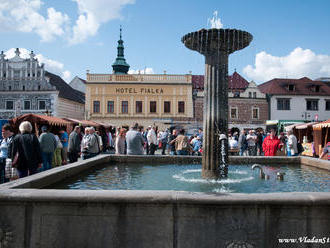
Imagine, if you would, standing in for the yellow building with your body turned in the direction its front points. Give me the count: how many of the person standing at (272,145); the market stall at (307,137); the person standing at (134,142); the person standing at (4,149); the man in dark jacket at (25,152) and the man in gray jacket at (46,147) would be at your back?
0

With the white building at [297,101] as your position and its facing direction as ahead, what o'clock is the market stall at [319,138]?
The market stall is roughly at 12 o'clock from the white building.

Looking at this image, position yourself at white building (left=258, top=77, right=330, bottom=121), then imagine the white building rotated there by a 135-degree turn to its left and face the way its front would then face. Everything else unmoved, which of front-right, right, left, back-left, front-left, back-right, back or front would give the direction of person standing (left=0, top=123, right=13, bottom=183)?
back-right

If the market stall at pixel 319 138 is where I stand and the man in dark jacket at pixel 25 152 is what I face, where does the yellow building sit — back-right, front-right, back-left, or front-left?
back-right

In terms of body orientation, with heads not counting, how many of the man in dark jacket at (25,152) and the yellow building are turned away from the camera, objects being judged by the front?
1

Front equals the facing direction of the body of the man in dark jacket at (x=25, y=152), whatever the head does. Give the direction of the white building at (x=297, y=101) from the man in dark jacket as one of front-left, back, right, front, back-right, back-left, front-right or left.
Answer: front-right

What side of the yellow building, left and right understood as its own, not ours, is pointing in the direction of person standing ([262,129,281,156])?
front

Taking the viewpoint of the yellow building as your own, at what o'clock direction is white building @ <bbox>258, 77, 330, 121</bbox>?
The white building is roughly at 9 o'clock from the yellow building.

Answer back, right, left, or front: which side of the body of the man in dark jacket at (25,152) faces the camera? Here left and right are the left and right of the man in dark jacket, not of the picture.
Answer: back

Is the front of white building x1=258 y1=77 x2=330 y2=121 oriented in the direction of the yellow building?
no

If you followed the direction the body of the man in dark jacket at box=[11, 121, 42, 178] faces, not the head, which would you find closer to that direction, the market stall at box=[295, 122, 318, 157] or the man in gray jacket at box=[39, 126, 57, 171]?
the man in gray jacket

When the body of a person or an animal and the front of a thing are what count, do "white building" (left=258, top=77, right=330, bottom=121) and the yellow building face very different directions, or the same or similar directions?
same or similar directions

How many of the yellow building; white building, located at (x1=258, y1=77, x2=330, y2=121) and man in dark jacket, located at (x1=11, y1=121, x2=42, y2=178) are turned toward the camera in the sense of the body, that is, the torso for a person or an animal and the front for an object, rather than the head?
2

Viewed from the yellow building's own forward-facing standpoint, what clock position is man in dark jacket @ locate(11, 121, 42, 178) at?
The man in dark jacket is roughly at 12 o'clock from the yellow building.

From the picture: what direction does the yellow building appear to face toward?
toward the camera

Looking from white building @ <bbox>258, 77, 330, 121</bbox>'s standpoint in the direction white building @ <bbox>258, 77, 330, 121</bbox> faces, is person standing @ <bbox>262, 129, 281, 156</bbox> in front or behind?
in front

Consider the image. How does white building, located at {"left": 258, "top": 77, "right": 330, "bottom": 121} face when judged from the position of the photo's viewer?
facing the viewer
